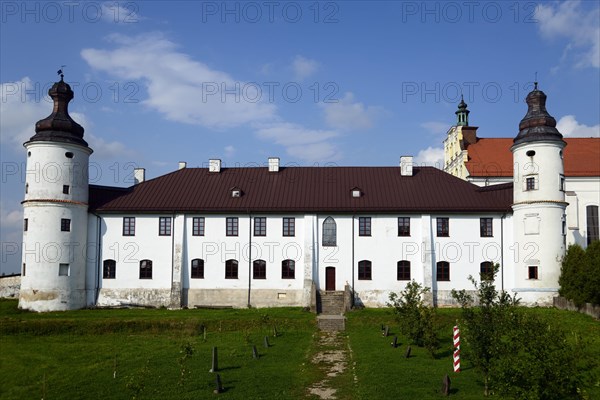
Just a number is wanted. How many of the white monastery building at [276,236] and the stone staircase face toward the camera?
2

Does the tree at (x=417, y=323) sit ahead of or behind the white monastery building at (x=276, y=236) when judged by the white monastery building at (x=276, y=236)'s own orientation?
ahead

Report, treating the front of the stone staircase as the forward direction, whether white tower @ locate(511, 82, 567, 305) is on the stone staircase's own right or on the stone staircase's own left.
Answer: on the stone staircase's own left

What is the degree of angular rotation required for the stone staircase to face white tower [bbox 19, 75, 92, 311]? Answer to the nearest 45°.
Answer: approximately 90° to its right

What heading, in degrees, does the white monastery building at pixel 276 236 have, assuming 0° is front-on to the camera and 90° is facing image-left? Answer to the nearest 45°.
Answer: approximately 0°

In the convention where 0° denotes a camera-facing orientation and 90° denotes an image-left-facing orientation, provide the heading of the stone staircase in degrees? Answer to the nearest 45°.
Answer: approximately 0°

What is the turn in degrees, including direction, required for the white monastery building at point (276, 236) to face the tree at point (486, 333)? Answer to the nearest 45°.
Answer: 0° — it already faces it
